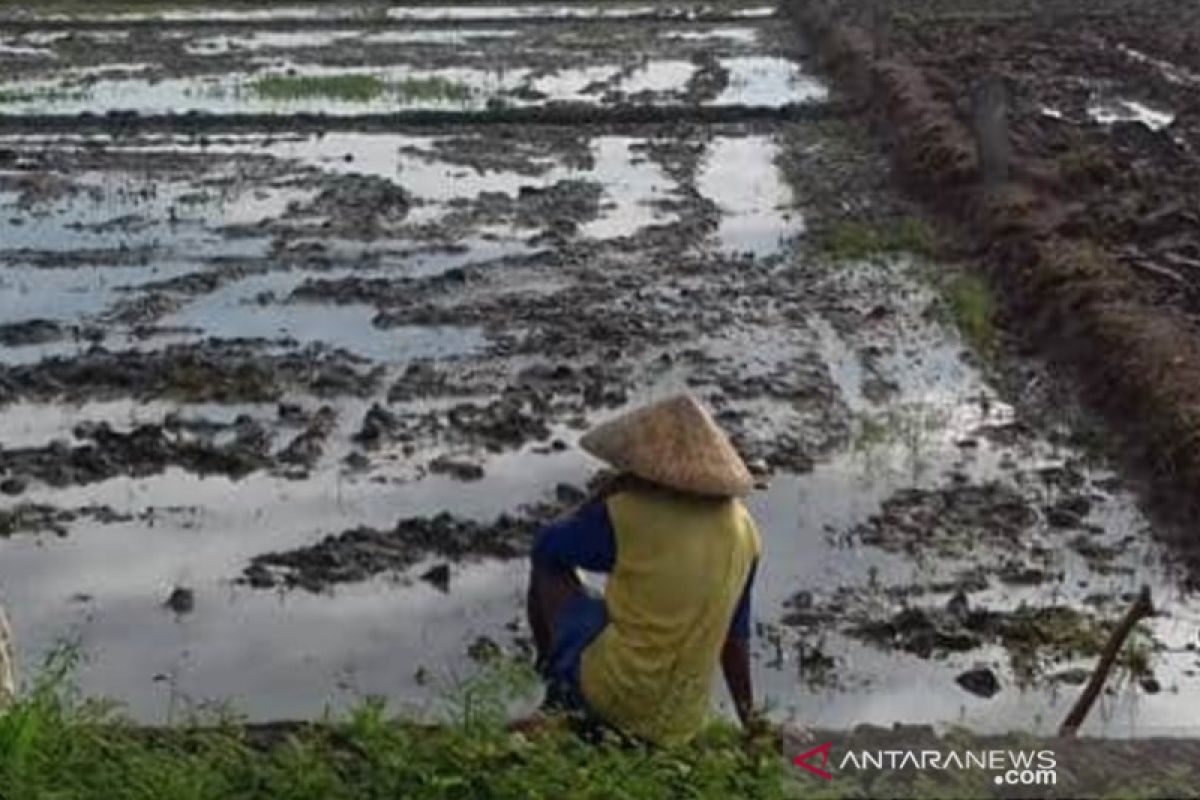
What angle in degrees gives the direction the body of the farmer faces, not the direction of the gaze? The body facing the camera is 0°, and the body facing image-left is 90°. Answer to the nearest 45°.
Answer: approximately 135°

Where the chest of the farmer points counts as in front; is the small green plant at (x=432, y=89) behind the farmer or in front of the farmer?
in front

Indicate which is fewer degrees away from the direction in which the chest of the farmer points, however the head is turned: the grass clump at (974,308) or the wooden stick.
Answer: the grass clump

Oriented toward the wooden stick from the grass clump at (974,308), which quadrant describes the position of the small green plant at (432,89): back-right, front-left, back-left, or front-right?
back-right

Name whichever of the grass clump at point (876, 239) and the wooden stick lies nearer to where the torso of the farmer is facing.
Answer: the grass clump

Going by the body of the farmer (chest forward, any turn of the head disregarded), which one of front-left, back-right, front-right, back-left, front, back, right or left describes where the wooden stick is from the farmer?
back-right

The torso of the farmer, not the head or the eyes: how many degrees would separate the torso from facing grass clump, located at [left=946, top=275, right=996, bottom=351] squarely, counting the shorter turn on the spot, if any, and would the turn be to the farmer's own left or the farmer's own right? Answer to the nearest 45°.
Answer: approximately 45° to the farmer's own right

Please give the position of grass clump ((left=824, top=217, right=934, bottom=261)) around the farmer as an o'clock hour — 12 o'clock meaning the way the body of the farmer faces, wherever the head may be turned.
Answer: The grass clump is roughly at 2 o'clock from the farmer.
